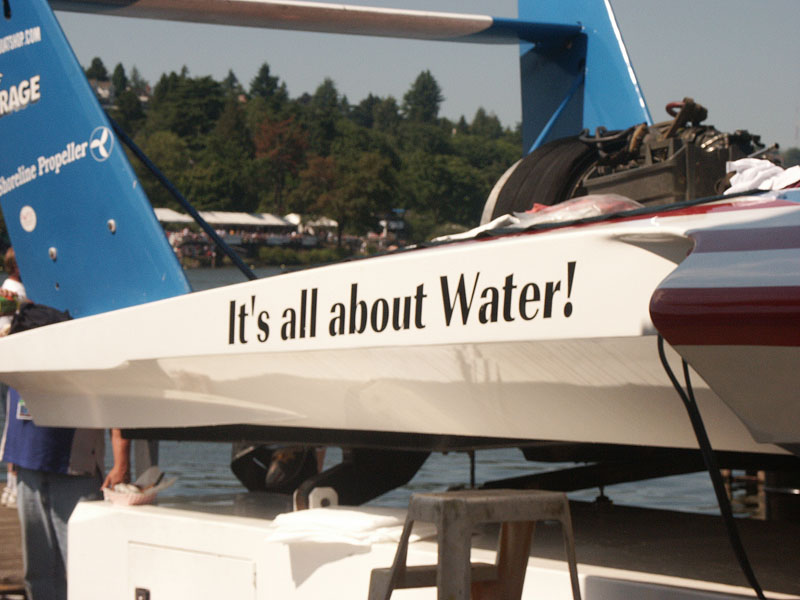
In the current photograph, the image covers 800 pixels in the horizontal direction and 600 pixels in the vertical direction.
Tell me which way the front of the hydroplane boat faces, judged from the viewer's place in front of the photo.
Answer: facing the viewer and to the right of the viewer
